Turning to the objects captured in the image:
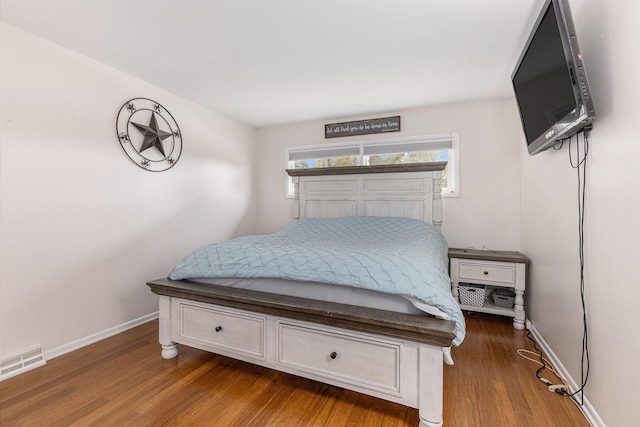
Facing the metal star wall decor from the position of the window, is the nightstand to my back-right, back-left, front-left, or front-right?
back-left

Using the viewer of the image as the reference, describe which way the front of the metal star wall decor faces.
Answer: facing the viewer and to the right of the viewer

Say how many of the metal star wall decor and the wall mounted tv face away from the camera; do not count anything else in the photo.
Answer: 0

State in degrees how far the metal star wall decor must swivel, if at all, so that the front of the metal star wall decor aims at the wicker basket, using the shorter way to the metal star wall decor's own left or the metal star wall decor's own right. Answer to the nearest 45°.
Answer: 0° — it already faces it

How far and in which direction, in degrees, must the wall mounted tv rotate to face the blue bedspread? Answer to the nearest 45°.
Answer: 0° — it already faces it

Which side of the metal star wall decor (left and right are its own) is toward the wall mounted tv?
front

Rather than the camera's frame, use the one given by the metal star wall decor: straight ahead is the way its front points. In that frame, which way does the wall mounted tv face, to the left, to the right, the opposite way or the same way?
the opposite way

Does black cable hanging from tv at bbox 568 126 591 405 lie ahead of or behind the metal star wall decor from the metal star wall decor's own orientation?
ahead

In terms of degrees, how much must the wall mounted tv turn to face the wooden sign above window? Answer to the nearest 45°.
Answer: approximately 90° to its right

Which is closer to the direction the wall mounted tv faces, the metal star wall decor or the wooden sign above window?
the metal star wall decor

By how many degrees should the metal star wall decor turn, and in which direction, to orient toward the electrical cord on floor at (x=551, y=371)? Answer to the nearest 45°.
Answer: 0° — it already faces it
